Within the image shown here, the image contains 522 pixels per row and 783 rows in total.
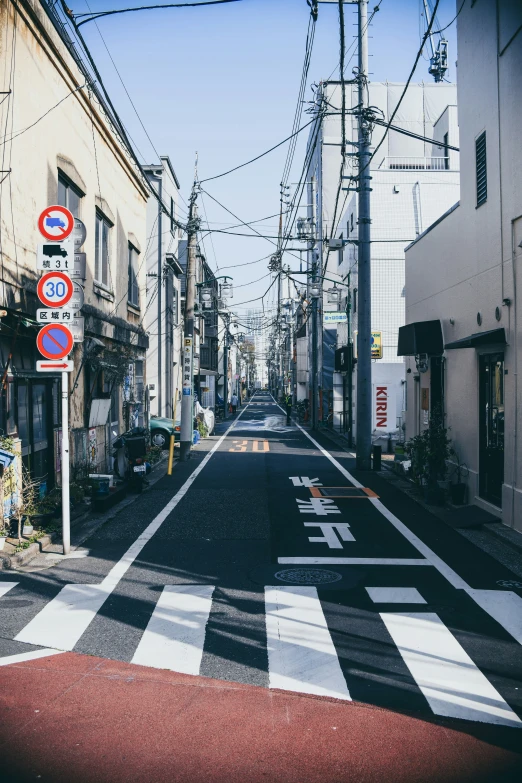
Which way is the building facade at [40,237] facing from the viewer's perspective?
to the viewer's right

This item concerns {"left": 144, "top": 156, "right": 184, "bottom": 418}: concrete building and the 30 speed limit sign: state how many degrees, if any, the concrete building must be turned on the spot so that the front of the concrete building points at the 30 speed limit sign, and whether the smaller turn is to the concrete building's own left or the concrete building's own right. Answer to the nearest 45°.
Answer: approximately 90° to the concrete building's own right

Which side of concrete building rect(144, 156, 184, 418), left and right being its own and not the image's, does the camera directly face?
right

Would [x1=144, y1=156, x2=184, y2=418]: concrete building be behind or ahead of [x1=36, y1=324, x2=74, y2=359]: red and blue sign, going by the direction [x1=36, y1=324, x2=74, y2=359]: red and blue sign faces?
behind

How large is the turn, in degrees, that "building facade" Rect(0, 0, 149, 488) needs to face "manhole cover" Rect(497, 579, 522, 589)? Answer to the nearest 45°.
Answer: approximately 45° to its right

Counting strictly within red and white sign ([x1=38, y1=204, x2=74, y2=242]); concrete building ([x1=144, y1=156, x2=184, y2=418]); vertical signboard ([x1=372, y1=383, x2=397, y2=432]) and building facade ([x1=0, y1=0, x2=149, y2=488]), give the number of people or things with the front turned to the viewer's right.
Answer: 2

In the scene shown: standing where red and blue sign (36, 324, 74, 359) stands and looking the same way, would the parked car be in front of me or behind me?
behind

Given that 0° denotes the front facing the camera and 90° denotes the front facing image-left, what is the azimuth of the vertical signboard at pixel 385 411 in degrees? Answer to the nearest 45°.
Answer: approximately 0°

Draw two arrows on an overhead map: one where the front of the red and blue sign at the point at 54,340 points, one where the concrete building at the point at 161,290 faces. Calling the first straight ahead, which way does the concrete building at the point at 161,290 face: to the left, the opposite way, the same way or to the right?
to the left

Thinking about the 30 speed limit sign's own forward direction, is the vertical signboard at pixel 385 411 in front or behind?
behind

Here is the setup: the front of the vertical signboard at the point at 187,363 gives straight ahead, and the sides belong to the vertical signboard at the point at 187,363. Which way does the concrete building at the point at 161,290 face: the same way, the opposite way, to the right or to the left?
to the left

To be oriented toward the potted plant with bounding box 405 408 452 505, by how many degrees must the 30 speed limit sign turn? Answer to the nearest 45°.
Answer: approximately 90° to its left

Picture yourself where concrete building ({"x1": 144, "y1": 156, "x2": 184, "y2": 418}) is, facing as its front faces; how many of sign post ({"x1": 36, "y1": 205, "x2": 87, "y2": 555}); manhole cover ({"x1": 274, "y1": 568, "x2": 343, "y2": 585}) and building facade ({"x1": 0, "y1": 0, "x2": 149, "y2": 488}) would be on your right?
3
